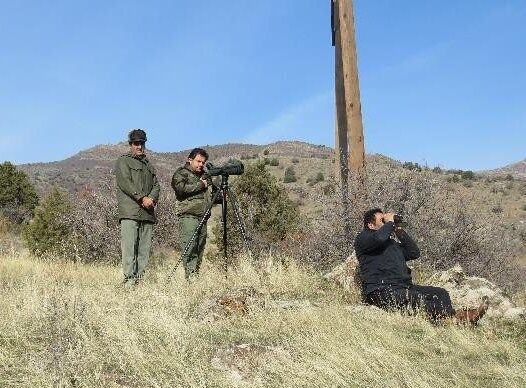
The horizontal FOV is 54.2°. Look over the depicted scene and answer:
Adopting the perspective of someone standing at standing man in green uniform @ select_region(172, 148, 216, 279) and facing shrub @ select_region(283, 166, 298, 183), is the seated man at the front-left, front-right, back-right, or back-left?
back-right

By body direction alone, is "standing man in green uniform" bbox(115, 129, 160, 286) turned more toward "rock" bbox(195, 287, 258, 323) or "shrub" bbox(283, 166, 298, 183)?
the rock

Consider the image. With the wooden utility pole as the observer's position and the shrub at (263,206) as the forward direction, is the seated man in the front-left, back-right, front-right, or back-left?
back-left

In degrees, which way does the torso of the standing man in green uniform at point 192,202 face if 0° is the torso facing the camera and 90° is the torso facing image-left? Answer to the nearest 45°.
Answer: approximately 315°

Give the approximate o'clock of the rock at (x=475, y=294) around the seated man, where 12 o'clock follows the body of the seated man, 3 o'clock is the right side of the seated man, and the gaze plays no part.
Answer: The rock is roughly at 11 o'clock from the seated man.

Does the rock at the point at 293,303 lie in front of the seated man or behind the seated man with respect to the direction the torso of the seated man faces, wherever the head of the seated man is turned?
behind

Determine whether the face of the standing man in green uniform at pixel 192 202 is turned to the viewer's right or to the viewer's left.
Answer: to the viewer's right

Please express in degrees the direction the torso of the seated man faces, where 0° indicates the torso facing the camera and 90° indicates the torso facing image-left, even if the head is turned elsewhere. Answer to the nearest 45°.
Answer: approximately 270°

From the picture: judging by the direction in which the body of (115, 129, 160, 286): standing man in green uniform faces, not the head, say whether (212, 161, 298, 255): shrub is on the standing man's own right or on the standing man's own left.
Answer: on the standing man's own left
